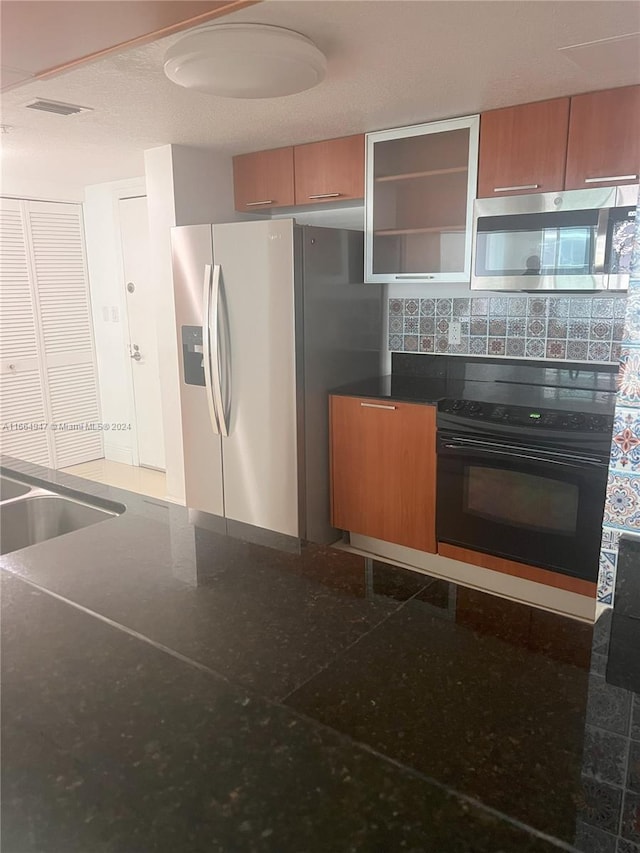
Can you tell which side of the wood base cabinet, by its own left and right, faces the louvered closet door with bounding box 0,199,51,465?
right

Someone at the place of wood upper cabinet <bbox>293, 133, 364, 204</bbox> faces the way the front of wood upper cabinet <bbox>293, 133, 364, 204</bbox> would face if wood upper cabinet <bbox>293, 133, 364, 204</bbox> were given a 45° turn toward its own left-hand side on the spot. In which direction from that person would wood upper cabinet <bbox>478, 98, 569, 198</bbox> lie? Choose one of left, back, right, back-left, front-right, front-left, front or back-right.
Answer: front-left

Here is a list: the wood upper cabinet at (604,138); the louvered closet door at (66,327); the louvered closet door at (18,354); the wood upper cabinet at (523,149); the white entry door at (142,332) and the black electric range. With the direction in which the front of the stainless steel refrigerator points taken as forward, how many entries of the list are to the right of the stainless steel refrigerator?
3

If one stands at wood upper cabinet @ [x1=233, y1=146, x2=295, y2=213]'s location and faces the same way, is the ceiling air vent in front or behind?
in front

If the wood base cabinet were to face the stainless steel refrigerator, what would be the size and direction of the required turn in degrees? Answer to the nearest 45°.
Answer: approximately 45° to its right

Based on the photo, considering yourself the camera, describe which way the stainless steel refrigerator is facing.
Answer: facing the viewer and to the left of the viewer

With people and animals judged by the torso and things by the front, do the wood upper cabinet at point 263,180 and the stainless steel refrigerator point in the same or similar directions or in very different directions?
same or similar directions

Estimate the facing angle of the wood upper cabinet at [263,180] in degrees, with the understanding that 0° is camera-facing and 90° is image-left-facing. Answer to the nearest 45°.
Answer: approximately 45°

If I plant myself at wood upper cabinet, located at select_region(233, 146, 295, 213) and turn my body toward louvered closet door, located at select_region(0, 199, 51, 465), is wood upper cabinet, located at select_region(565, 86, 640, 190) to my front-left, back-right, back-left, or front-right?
back-left

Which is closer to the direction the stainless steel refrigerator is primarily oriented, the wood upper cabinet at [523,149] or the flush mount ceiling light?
the flush mount ceiling light

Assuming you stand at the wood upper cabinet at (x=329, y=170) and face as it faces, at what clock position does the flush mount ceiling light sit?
The flush mount ceiling light is roughly at 11 o'clock from the wood upper cabinet.

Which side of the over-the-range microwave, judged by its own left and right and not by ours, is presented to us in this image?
front

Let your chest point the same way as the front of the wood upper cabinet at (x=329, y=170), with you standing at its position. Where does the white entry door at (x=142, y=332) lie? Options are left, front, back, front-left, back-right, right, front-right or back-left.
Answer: right

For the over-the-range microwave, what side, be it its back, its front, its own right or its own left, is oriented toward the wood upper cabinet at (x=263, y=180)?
right

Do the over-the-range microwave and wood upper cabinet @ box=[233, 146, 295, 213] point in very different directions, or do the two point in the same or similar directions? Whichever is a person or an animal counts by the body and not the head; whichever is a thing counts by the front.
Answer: same or similar directions
